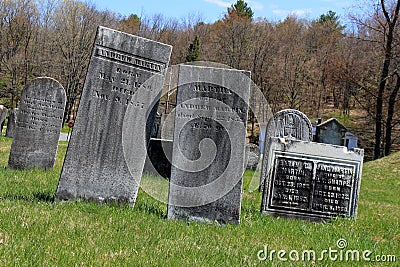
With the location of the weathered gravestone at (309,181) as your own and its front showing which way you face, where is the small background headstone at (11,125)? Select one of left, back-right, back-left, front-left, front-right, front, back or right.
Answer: back-right

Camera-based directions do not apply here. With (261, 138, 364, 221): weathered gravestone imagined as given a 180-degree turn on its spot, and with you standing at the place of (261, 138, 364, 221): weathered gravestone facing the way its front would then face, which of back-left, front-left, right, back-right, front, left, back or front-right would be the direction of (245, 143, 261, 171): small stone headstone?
front

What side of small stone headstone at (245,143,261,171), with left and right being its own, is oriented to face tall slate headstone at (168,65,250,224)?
front

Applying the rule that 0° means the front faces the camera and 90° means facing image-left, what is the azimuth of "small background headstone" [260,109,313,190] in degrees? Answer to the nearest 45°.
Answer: approximately 0°

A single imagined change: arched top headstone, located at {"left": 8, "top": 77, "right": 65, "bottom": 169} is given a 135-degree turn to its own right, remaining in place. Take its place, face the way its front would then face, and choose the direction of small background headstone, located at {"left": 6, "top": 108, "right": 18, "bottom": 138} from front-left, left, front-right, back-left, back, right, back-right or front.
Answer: front-right

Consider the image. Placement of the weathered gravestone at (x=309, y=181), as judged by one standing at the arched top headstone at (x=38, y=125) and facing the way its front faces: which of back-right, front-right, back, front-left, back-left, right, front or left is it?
front-left

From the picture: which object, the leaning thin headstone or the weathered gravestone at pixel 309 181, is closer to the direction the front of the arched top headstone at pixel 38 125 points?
the leaning thin headstone

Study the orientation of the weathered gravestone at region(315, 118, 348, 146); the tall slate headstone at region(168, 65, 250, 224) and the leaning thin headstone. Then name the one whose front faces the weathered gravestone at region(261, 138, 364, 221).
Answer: the weathered gravestone at region(315, 118, 348, 146)
